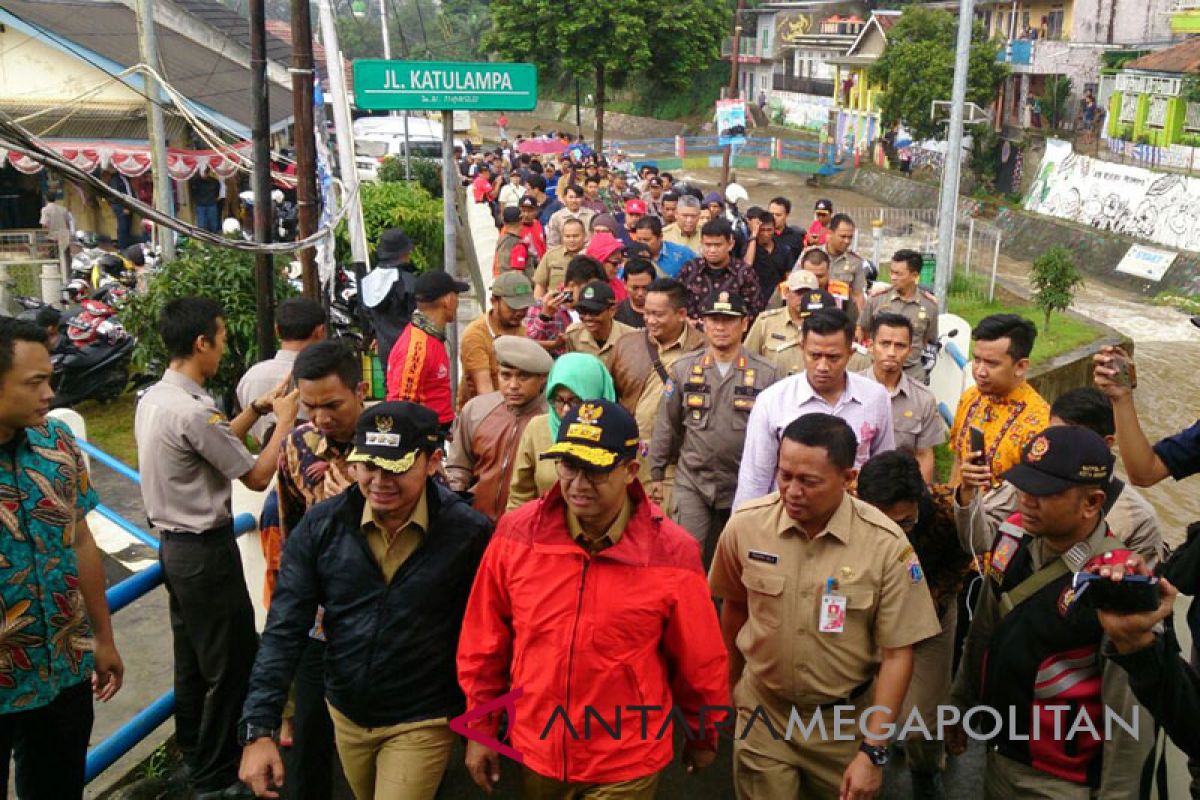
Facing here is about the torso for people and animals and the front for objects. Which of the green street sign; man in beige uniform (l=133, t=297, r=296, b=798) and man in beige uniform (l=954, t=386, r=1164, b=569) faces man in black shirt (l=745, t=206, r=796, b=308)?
man in beige uniform (l=133, t=297, r=296, b=798)

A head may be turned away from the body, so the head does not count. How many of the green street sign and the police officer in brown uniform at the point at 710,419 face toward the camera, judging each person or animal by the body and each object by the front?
2

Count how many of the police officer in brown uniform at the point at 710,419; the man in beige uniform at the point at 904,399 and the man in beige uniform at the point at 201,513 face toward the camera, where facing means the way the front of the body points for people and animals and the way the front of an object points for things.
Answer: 2

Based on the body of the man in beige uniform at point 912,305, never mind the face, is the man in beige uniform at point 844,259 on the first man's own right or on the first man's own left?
on the first man's own right

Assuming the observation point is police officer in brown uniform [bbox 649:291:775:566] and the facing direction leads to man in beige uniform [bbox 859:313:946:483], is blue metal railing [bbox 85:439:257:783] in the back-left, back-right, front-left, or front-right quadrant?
back-right

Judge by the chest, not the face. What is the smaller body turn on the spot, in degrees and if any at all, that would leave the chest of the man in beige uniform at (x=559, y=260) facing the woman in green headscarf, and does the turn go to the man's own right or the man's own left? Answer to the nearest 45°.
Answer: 0° — they already face them

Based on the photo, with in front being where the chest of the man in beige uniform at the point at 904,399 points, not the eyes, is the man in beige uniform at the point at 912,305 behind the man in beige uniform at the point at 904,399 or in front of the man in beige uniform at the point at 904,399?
behind

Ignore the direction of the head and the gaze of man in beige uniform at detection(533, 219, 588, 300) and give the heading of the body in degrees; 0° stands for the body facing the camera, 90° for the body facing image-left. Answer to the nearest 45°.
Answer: approximately 0°

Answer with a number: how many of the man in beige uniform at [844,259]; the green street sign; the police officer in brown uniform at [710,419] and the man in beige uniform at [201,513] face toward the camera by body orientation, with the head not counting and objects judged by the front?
3

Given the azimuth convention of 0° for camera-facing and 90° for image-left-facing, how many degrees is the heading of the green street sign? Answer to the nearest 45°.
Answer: approximately 0°
